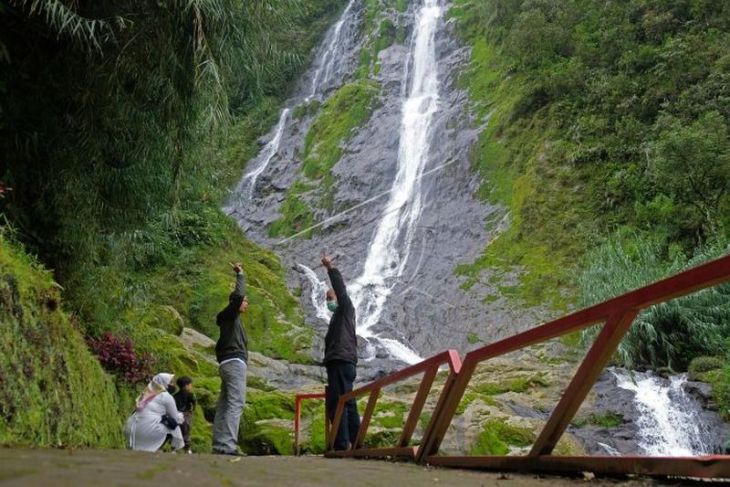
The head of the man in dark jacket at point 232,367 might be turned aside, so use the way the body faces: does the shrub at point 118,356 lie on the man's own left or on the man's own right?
on the man's own left

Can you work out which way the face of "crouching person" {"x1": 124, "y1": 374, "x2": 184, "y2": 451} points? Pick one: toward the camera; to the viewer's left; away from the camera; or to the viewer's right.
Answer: to the viewer's right

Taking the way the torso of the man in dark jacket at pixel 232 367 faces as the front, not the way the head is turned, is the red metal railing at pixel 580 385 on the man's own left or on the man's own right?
on the man's own right
